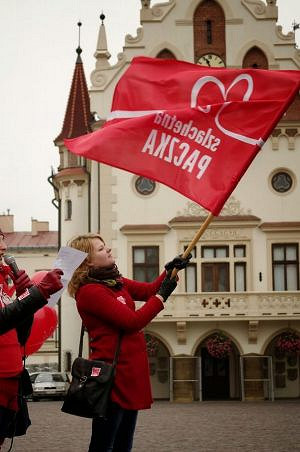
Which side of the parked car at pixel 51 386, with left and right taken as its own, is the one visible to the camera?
front

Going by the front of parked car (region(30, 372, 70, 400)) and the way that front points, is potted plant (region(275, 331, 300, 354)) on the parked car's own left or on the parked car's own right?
on the parked car's own left

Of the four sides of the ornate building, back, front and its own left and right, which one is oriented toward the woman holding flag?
front

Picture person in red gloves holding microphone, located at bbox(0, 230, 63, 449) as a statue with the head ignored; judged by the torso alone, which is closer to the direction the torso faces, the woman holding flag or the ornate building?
the woman holding flag

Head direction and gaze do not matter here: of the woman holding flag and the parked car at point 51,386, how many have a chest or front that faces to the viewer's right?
1

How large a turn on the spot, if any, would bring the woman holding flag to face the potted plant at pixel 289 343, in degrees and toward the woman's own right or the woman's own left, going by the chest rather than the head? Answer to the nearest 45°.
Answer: approximately 90° to the woman's own left

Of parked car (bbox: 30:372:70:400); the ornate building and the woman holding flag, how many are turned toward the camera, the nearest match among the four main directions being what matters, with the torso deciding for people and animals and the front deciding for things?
2

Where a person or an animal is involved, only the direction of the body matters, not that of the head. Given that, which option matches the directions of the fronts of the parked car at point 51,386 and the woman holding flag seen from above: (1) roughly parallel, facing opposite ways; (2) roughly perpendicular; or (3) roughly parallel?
roughly perpendicular

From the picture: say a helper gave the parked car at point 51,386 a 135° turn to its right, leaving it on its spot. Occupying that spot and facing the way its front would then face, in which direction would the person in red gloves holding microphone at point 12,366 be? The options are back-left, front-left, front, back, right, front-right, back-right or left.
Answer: back-left

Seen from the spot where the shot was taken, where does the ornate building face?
facing the viewer

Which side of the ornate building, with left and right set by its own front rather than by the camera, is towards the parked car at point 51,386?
right

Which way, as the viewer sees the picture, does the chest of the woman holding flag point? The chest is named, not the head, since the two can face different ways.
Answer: to the viewer's right

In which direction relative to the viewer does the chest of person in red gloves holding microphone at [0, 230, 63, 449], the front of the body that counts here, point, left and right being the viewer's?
facing the viewer and to the right of the viewer

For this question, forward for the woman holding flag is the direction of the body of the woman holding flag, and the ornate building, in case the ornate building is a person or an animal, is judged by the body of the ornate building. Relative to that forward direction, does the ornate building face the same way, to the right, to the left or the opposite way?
to the right
